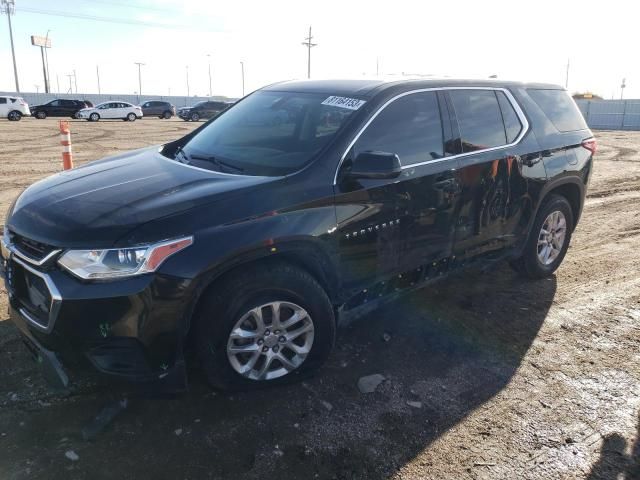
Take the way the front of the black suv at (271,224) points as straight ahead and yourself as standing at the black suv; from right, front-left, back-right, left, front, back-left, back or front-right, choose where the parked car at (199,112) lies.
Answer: back-right

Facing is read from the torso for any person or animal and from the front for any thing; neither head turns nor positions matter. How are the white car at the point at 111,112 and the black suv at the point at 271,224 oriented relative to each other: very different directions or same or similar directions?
same or similar directions

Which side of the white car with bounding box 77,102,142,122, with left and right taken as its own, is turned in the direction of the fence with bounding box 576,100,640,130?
back

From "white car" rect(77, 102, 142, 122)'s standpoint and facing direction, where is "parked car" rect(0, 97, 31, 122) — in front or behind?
in front

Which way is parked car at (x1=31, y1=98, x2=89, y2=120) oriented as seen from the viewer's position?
to the viewer's left

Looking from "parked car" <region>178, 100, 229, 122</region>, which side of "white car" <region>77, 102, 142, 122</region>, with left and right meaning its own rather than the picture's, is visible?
back

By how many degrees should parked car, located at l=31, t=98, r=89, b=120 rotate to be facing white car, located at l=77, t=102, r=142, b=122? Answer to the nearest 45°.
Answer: approximately 135° to its left

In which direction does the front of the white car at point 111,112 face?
to the viewer's left

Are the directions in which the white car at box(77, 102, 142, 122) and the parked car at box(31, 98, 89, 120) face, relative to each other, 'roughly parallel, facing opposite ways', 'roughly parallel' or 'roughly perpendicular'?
roughly parallel

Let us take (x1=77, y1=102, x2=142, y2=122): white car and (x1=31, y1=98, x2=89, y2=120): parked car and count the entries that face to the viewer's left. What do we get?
2

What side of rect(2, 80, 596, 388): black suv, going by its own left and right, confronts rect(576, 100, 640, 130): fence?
back

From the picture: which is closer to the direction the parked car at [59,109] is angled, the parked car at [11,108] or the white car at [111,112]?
the parked car

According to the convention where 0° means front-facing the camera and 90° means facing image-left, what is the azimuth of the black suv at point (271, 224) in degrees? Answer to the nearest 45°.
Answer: approximately 45°

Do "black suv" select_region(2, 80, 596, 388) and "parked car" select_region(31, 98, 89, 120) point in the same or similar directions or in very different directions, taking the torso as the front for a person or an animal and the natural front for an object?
same or similar directions
